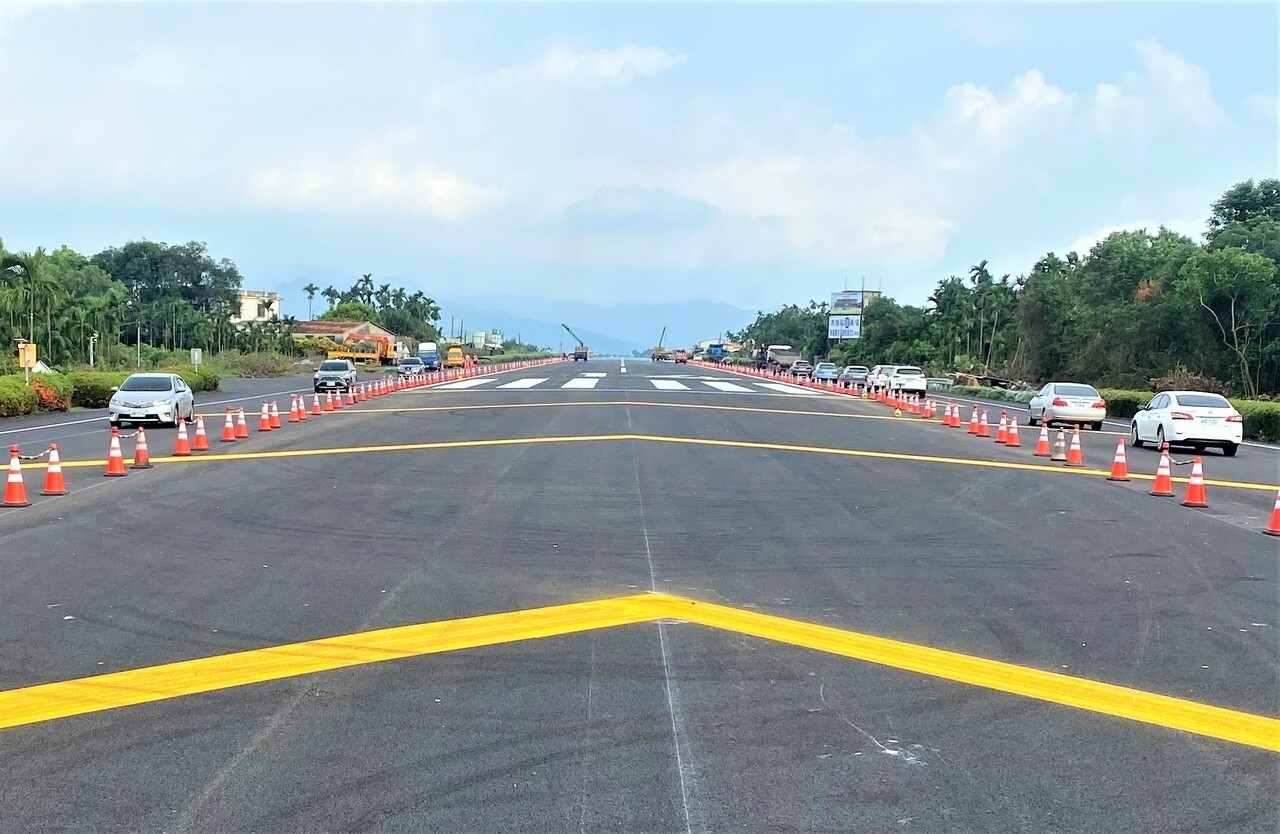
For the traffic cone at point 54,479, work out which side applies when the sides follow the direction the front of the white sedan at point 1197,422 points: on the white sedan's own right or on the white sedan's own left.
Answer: on the white sedan's own left

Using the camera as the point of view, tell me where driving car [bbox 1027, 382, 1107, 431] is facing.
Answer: facing away from the viewer and to the left of the viewer

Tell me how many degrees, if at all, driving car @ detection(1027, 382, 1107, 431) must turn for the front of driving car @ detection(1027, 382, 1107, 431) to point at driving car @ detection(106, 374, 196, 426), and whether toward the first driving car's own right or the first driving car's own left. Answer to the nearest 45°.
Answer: approximately 90° to the first driving car's own left

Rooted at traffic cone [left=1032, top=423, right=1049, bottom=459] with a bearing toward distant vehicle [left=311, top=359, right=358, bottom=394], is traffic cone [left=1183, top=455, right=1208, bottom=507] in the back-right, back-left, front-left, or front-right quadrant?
back-left

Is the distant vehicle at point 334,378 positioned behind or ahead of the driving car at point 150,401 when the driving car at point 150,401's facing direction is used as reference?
behind

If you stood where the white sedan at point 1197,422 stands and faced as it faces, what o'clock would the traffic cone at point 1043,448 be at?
The traffic cone is roughly at 9 o'clock from the white sedan.

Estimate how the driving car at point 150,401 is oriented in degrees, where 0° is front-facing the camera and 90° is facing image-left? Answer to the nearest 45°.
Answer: approximately 45°

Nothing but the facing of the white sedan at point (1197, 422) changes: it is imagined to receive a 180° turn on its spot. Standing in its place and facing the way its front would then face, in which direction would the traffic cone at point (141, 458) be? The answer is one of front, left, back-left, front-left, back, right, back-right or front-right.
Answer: right

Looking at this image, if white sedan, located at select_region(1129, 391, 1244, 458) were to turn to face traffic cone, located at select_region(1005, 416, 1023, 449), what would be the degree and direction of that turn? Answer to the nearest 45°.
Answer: approximately 45° to its left

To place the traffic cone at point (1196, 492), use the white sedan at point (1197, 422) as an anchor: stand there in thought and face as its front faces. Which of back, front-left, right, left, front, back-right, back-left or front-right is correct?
back-left

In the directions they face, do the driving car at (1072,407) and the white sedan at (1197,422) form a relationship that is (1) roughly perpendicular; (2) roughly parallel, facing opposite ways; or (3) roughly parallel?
roughly parallel

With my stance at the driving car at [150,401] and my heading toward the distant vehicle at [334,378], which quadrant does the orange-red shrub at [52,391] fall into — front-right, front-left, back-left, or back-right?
front-left

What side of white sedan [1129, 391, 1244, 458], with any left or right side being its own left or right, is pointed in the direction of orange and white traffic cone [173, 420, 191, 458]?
left

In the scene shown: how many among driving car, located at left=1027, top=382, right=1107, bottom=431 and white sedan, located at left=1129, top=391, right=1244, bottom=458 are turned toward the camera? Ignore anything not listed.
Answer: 0

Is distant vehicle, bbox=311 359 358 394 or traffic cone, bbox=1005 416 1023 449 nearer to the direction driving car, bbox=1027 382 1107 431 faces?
the distant vehicle

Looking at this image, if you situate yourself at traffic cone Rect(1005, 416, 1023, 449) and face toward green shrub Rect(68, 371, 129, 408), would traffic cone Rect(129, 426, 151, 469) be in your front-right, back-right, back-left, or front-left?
front-left

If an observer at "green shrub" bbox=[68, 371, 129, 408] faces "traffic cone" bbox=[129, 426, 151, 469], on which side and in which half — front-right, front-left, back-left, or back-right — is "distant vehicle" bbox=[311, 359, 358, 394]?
back-left

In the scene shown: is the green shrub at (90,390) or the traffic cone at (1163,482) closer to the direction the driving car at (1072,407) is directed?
the green shrub

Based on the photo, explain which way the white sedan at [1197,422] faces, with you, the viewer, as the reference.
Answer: facing away from the viewer and to the left of the viewer

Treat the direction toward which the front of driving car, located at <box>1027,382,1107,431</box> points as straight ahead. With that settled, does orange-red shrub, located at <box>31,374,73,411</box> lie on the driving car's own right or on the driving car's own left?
on the driving car's own left

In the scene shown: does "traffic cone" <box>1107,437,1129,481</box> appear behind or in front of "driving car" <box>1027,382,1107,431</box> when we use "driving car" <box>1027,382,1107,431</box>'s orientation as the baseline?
behind
